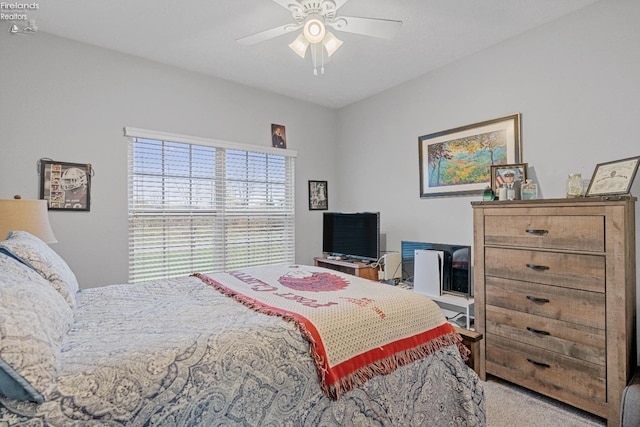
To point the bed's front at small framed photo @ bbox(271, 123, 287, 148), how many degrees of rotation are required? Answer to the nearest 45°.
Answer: approximately 90° to its left

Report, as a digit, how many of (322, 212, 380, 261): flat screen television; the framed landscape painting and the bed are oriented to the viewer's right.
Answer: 1

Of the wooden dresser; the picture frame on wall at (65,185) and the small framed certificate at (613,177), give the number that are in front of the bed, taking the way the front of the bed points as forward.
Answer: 2

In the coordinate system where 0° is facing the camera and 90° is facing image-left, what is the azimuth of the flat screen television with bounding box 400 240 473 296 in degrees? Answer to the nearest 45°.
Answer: approximately 45°

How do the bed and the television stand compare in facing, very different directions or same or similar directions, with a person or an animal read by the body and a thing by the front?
very different directions

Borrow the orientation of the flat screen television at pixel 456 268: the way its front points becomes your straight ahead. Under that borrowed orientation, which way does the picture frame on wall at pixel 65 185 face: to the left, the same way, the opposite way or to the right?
to the left

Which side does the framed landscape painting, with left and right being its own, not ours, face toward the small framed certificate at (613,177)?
left

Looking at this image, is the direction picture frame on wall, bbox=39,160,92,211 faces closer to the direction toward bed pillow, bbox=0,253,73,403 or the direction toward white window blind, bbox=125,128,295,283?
the bed pillow

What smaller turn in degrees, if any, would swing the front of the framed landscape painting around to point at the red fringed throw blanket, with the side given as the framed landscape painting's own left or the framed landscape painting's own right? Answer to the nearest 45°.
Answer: approximately 45° to the framed landscape painting's own left

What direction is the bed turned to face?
to the viewer's right

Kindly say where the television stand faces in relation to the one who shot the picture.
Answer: facing the viewer and to the left of the viewer

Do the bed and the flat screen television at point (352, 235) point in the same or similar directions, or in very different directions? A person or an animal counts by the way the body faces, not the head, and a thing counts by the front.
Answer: very different directions

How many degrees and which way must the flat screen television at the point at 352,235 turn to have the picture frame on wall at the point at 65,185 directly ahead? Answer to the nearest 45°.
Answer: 0° — it already faces it
